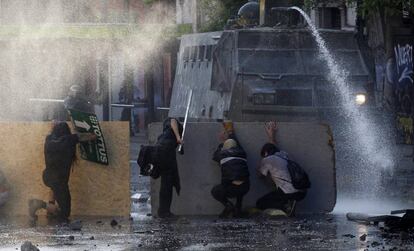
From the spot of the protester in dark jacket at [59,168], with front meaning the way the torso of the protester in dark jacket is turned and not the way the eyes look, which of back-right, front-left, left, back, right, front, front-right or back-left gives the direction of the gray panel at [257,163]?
front-right

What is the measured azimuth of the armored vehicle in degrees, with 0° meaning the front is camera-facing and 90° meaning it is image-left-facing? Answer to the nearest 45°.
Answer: approximately 315°

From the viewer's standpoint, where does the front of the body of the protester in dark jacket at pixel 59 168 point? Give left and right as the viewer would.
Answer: facing away from the viewer and to the right of the viewer

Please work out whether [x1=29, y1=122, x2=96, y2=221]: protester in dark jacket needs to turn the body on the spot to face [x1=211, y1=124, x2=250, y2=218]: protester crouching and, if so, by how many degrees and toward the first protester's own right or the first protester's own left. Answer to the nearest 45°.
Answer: approximately 45° to the first protester's own right
